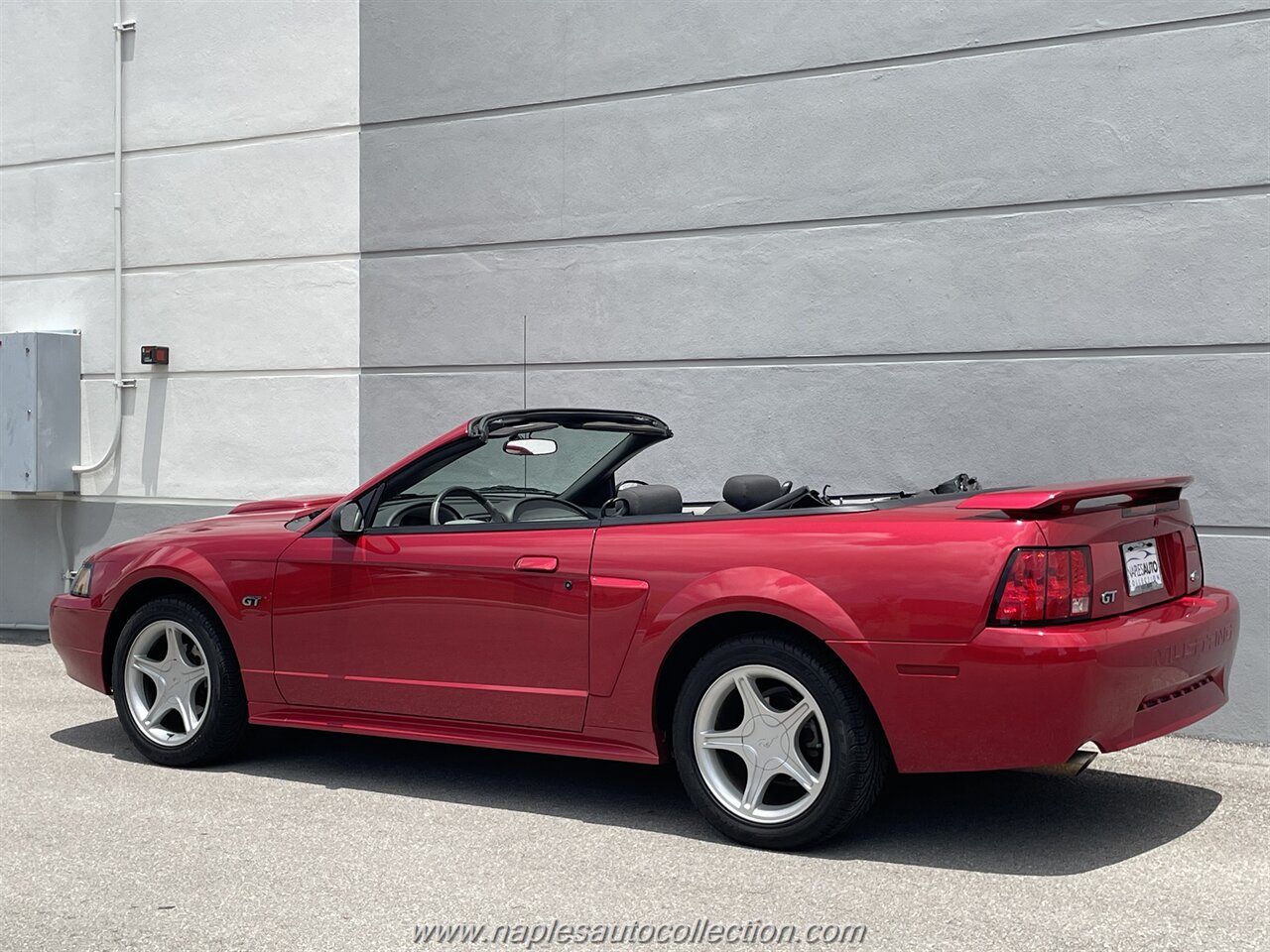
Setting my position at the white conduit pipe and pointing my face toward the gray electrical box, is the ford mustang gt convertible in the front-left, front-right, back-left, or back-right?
back-left

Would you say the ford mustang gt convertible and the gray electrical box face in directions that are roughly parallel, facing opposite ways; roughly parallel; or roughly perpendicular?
roughly perpendicular

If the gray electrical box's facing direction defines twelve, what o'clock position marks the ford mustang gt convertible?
The ford mustang gt convertible is roughly at 10 o'clock from the gray electrical box.

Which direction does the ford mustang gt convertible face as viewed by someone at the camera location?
facing away from the viewer and to the left of the viewer

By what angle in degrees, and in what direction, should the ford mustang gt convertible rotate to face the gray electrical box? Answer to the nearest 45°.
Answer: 0° — it already faces it

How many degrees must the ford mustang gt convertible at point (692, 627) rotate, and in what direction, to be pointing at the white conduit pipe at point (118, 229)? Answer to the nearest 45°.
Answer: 0° — it already faces it

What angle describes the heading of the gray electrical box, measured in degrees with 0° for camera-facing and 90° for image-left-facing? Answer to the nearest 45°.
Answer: approximately 45°
